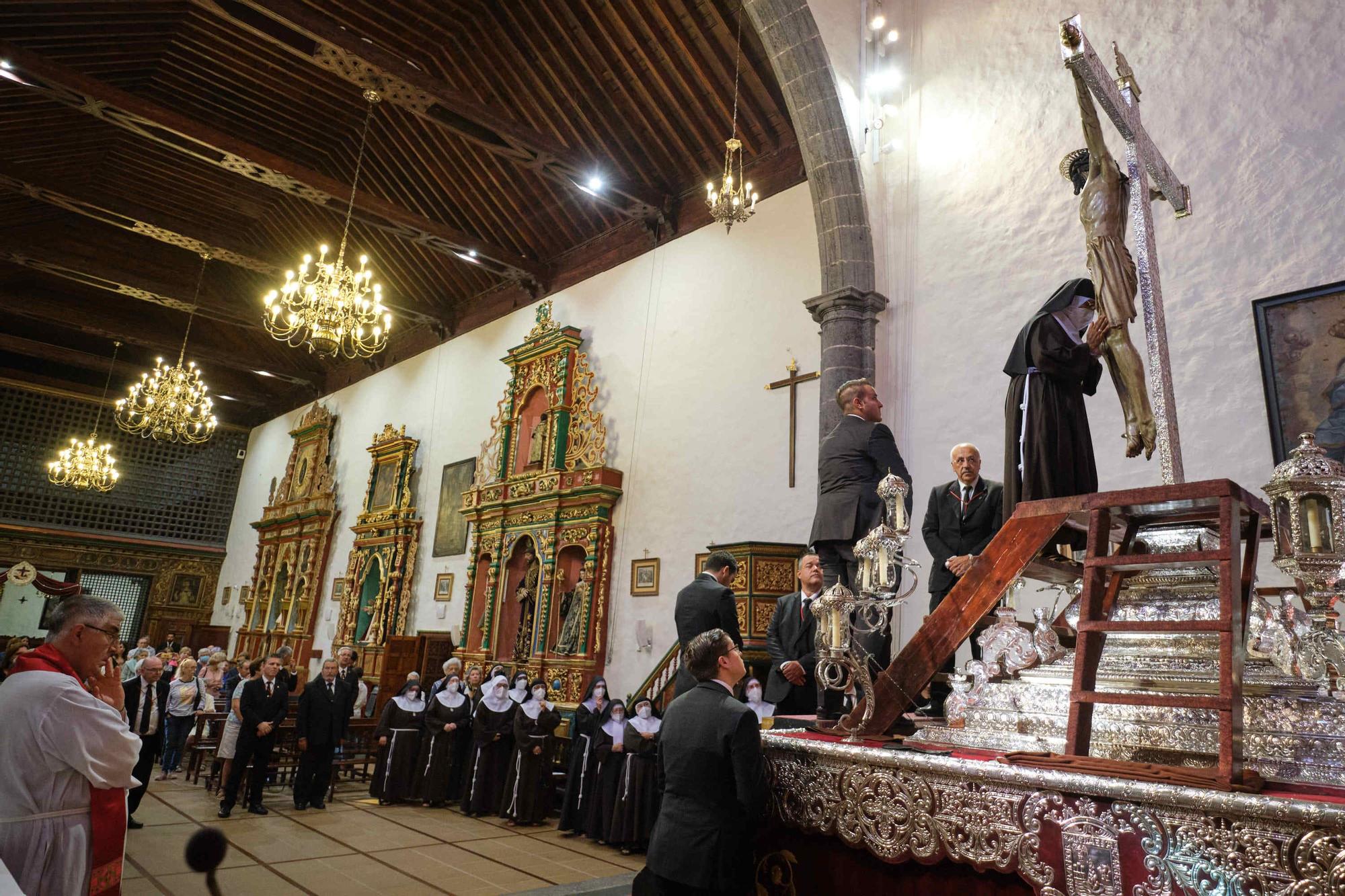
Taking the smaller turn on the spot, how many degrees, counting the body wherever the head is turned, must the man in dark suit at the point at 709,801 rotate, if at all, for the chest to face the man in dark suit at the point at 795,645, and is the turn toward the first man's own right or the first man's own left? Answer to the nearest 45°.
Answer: approximately 45° to the first man's own left

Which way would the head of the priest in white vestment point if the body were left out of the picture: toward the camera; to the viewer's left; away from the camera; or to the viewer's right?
to the viewer's right

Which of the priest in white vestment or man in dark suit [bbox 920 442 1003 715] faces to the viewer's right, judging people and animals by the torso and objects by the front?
the priest in white vestment

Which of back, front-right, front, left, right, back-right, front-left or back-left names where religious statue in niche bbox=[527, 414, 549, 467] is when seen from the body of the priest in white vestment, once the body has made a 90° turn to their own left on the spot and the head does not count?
front-right

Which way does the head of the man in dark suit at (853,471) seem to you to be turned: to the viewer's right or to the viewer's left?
to the viewer's right

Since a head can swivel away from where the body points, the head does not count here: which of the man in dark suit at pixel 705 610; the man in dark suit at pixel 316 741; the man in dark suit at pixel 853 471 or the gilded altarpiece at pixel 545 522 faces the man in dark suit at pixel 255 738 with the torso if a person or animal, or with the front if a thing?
the gilded altarpiece

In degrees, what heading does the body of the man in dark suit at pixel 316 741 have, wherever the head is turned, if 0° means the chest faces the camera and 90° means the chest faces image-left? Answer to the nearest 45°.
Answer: approximately 315°

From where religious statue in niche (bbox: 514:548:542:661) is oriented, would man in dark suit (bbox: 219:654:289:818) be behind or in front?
in front

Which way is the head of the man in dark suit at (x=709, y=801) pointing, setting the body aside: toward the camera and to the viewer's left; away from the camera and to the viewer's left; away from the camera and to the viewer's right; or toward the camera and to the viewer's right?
away from the camera and to the viewer's right

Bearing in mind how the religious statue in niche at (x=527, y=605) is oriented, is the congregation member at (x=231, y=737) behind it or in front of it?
in front

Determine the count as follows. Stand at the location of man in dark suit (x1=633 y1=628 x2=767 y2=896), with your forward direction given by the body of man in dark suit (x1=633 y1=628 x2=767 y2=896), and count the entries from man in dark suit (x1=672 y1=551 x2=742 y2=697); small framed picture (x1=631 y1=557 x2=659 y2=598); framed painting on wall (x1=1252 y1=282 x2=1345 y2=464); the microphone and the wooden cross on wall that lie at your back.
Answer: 1

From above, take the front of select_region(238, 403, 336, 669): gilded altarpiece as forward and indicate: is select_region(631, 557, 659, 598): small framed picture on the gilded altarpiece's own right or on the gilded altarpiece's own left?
on the gilded altarpiece's own left

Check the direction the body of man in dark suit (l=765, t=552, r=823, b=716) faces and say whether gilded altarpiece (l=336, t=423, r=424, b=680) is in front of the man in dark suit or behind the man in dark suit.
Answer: behind

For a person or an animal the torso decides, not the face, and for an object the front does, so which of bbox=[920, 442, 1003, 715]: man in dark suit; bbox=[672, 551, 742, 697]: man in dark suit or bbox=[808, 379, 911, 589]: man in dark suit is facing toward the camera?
bbox=[920, 442, 1003, 715]: man in dark suit
